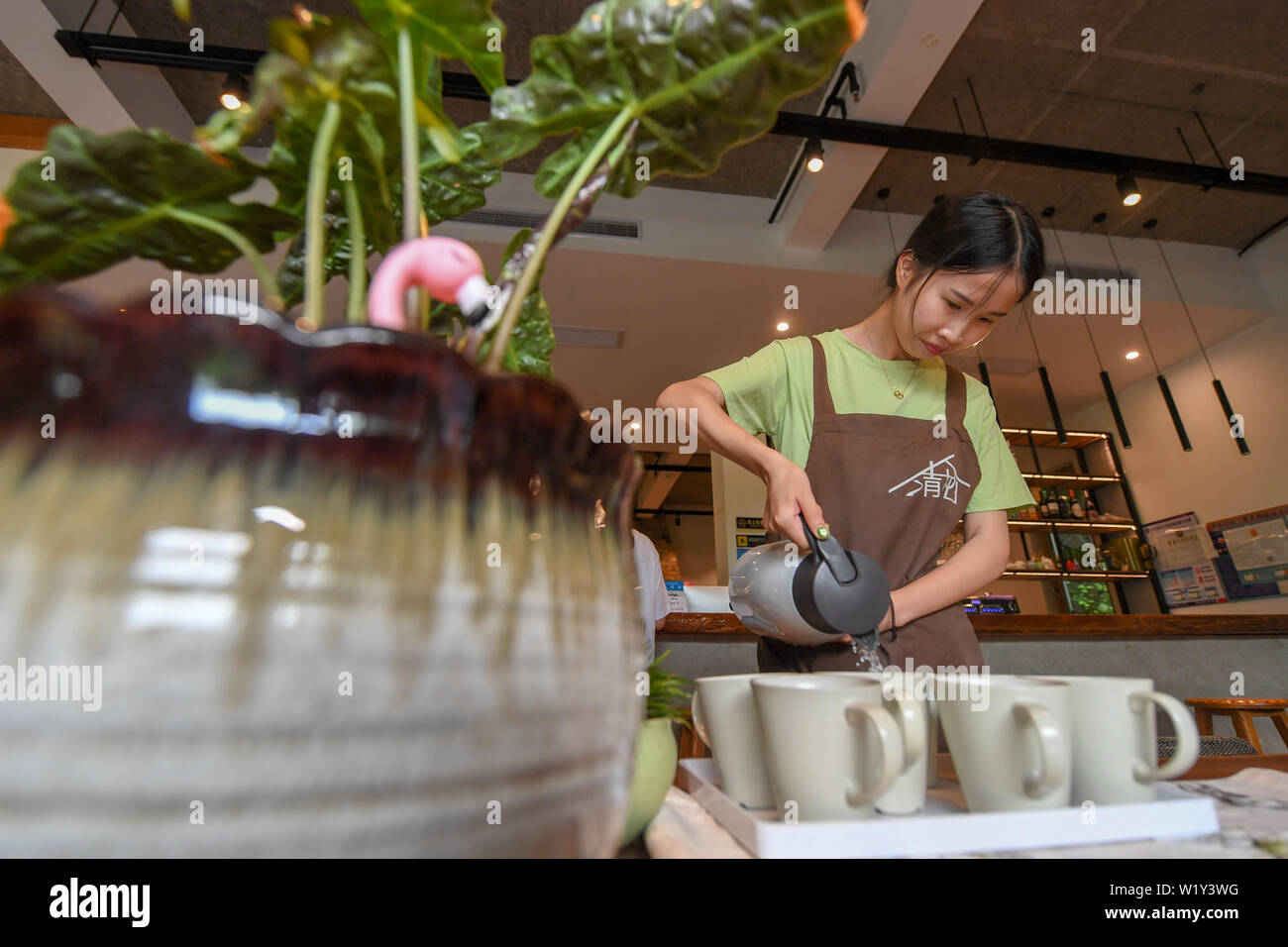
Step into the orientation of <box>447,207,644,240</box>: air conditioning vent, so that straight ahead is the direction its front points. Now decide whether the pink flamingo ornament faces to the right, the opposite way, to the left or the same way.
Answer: to the left

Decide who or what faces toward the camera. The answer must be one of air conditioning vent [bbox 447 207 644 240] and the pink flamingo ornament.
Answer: the air conditioning vent

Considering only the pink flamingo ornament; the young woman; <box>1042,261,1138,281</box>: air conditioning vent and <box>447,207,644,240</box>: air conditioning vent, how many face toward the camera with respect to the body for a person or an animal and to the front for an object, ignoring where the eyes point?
3

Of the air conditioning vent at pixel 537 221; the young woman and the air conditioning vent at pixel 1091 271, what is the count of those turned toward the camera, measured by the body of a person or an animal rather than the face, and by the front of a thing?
3

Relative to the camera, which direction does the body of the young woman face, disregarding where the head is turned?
toward the camera

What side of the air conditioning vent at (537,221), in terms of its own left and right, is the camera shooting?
front

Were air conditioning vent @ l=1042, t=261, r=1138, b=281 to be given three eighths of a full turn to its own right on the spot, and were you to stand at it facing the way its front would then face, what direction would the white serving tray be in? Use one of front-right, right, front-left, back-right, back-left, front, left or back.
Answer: back-left

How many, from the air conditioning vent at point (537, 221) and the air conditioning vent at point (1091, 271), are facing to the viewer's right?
0

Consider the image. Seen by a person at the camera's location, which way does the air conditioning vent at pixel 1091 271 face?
facing the viewer

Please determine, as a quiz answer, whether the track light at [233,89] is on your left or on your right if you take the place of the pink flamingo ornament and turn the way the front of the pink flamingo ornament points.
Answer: on your left

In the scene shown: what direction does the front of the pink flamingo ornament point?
to the viewer's right

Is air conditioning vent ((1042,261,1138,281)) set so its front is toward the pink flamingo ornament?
yes

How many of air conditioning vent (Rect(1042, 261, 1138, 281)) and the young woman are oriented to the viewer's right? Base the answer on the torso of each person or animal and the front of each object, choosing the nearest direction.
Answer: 0
